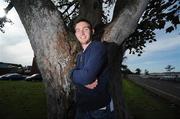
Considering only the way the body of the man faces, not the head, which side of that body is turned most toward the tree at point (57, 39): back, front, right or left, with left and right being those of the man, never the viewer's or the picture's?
right

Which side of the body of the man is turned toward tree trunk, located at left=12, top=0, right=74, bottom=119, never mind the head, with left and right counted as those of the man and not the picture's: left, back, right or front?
right

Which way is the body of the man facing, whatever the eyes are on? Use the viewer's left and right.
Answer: facing the viewer and to the left of the viewer
